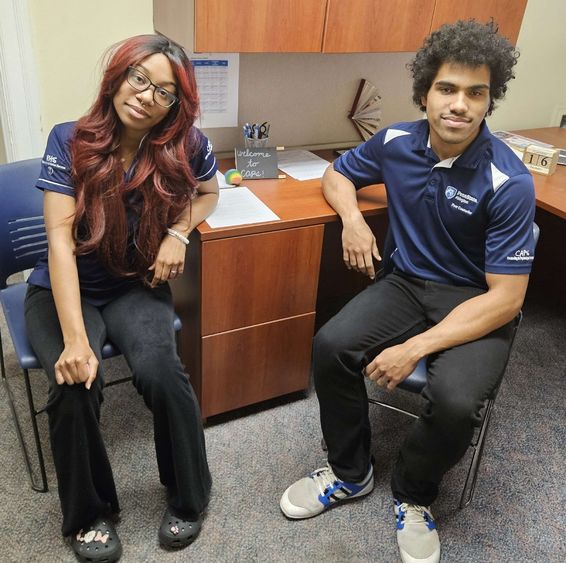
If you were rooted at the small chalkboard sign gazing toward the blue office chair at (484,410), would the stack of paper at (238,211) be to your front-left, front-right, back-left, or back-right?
front-right

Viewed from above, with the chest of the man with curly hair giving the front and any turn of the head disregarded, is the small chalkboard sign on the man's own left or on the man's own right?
on the man's own right

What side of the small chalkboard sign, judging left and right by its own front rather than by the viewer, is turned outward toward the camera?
front

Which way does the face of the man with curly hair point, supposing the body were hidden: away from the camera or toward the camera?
toward the camera

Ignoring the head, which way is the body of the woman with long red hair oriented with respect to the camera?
toward the camera

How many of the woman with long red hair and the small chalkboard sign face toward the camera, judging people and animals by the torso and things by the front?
2

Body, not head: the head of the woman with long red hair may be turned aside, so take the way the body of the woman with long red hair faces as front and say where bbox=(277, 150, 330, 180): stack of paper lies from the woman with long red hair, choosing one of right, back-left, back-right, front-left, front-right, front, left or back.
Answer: back-left

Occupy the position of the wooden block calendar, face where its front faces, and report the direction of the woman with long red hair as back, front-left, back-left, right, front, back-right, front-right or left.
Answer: front

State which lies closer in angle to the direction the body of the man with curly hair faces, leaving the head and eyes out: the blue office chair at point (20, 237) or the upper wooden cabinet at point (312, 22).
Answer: the blue office chair

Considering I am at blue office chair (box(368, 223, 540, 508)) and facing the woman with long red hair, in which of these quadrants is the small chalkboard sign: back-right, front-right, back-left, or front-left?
front-right

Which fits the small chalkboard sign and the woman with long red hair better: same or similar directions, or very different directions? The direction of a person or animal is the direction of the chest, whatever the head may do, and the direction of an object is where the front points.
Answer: same or similar directions

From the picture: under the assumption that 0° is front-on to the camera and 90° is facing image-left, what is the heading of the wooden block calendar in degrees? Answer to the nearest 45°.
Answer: approximately 45°
